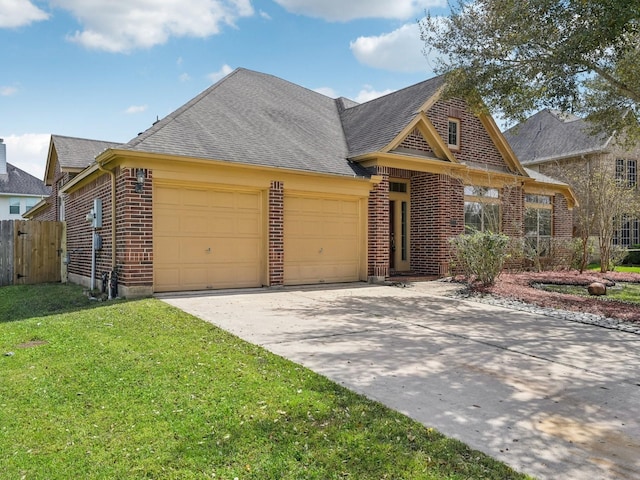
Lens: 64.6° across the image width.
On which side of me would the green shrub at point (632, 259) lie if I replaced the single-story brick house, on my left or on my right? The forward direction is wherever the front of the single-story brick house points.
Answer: on my left

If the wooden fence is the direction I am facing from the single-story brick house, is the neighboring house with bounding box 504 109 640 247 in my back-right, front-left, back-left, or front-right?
back-right

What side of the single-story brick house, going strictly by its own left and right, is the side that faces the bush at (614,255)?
left

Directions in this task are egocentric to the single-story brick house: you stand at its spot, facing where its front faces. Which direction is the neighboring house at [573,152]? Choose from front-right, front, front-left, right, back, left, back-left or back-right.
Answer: left

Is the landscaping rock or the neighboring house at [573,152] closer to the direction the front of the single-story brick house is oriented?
the landscaping rock

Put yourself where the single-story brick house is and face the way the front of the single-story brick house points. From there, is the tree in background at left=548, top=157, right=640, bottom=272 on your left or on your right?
on your left

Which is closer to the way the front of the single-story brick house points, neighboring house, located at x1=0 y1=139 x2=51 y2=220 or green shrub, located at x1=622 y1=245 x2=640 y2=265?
the green shrub
